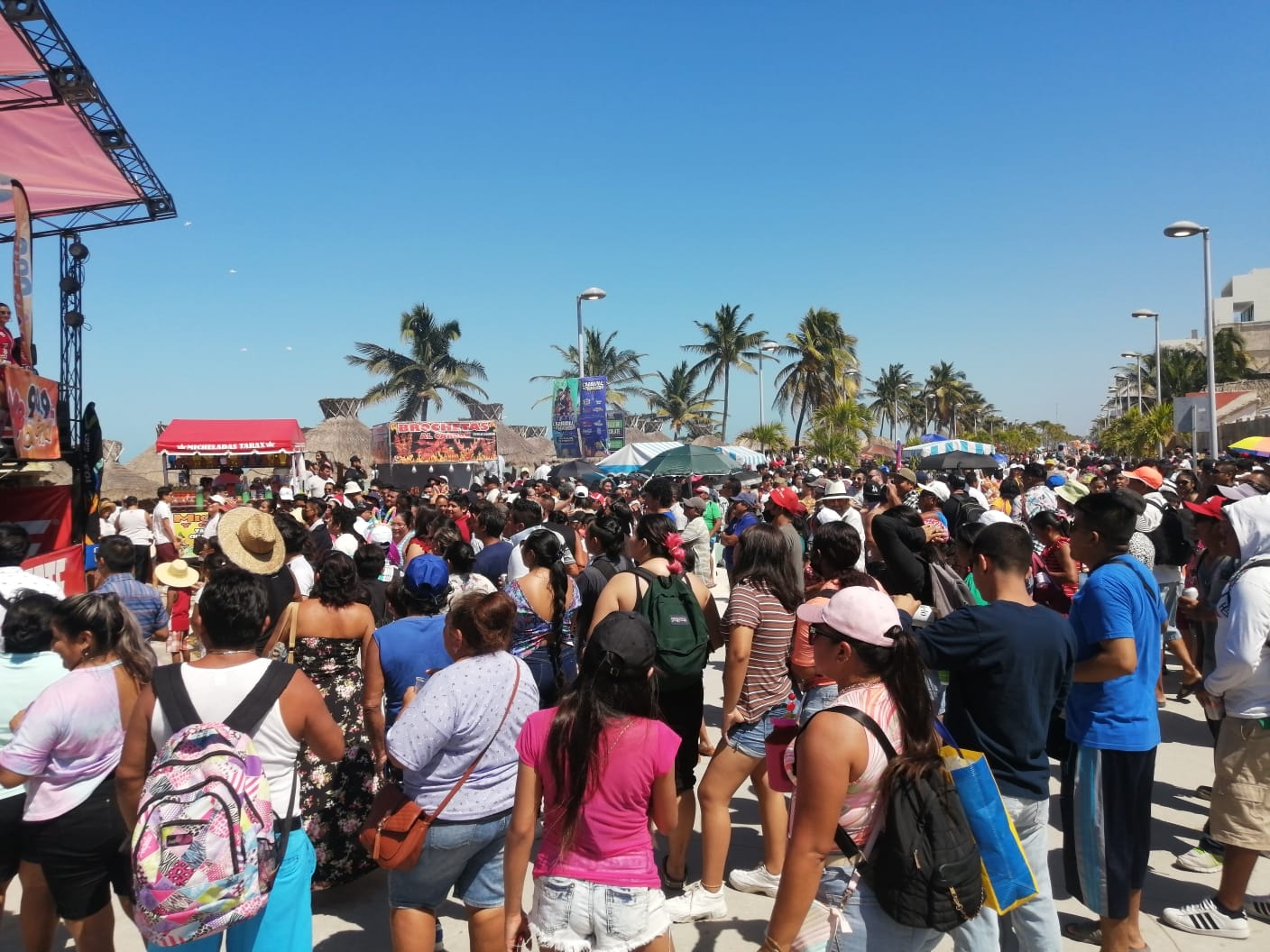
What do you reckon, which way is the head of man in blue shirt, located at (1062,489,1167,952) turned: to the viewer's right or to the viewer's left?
to the viewer's left

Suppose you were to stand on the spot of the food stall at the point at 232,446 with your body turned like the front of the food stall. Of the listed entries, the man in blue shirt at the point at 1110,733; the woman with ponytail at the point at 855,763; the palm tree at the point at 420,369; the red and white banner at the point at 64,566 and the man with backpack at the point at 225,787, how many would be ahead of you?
4

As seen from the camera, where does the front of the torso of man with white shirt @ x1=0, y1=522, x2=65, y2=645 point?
away from the camera

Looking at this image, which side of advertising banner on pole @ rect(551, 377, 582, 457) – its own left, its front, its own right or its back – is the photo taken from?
front

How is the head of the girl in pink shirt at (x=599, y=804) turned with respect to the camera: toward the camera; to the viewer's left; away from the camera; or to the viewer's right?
away from the camera

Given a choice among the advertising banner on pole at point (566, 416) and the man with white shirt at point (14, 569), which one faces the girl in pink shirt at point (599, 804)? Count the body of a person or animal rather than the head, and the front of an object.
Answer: the advertising banner on pole

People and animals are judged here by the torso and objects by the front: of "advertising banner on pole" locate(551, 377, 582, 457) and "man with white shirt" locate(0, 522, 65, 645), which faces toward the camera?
the advertising banner on pole

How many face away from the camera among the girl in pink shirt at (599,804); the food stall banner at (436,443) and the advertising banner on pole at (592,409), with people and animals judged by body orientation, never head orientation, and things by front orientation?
1

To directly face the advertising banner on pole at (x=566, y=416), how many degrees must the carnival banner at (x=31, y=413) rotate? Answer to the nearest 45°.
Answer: approximately 90° to its left

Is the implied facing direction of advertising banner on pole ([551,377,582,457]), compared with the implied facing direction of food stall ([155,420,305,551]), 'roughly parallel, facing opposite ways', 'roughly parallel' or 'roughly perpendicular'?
roughly parallel

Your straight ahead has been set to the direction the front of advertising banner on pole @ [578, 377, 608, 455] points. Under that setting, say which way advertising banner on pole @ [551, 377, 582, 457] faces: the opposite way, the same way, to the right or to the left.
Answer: the same way

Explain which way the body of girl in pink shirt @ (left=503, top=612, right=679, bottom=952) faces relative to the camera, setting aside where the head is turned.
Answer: away from the camera

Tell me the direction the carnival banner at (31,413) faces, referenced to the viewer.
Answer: facing the viewer and to the right of the viewer

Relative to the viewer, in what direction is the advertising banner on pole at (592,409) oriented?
toward the camera

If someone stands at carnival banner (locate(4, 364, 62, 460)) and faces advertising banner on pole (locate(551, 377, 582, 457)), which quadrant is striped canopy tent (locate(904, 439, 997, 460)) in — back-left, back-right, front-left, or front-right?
front-right
